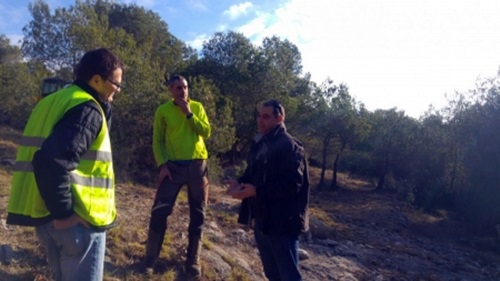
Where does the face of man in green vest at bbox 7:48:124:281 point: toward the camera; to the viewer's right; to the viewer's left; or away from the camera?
to the viewer's right

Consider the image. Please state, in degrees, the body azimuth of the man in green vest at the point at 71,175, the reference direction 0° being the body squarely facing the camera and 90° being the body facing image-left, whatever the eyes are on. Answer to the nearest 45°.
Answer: approximately 270°

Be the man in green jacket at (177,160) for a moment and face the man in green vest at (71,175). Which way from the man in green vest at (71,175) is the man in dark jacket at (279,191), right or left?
left

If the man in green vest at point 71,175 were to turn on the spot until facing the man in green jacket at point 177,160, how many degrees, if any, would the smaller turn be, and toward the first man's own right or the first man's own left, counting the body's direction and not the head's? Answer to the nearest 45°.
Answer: approximately 45° to the first man's own left

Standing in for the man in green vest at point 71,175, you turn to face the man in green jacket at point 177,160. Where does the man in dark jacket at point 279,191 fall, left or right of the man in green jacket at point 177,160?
right

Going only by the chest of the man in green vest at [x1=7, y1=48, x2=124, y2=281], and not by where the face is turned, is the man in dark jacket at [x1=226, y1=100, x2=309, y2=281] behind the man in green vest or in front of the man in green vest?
in front
